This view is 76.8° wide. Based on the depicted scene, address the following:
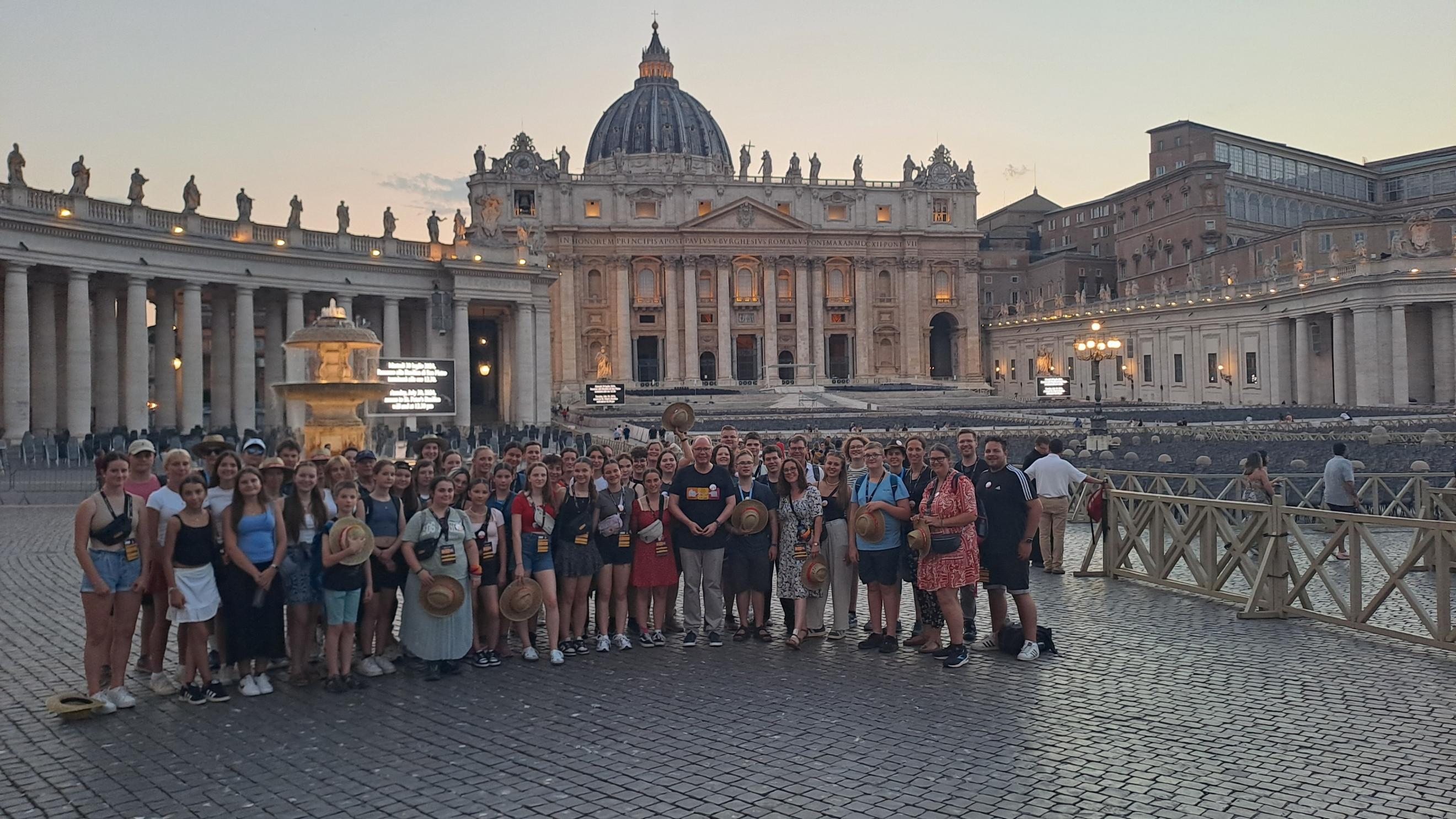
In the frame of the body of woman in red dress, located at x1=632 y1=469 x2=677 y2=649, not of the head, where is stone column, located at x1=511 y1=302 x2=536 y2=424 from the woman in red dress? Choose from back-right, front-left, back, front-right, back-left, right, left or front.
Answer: back

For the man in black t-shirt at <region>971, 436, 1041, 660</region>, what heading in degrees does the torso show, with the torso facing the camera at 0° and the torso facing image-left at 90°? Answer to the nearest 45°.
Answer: approximately 45°

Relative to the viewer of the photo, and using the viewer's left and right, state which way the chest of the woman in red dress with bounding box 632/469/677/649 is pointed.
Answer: facing the viewer

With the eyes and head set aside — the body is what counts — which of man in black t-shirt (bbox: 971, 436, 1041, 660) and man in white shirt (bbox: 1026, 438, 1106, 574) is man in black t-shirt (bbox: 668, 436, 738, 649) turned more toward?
the man in black t-shirt

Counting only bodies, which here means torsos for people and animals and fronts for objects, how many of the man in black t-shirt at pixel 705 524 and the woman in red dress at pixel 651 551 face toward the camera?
2

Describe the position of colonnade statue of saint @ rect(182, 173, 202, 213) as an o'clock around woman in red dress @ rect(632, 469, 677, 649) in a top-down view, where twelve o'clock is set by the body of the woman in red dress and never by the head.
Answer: The colonnade statue of saint is roughly at 5 o'clock from the woman in red dress.

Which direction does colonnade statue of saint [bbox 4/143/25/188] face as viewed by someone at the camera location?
facing the viewer and to the right of the viewer

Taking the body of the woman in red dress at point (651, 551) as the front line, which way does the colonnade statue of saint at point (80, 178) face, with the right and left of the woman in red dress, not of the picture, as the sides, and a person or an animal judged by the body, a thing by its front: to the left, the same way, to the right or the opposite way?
to the left

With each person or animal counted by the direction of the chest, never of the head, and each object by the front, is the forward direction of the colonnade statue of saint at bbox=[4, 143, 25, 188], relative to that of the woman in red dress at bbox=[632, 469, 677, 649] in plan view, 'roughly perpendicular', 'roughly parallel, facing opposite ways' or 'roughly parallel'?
roughly perpendicular

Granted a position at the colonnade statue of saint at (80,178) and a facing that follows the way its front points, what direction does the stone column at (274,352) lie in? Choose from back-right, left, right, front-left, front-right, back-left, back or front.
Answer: left

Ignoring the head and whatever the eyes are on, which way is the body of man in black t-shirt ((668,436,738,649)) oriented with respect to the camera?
toward the camera

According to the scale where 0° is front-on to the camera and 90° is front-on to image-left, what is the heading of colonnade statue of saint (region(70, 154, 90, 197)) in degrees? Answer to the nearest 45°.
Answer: approximately 315°

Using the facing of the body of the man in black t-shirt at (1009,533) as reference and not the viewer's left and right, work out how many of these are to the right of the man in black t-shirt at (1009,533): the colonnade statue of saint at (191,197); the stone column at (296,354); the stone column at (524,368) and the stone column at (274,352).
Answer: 4

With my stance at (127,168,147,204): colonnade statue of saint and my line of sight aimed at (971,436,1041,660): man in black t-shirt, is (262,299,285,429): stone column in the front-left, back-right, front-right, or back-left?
back-left
